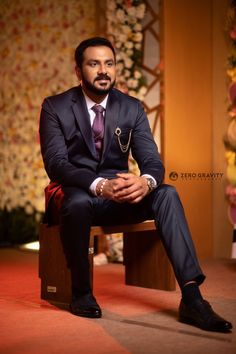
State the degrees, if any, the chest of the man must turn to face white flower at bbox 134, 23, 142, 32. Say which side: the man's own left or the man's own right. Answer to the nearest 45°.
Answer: approximately 135° to the man's own left

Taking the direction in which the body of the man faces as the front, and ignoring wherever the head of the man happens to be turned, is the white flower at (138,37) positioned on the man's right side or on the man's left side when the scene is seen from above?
on the man's left side

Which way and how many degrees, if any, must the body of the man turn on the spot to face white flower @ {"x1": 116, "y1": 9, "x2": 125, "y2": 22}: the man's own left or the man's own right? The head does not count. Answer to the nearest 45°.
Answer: approximately 135° to the man's own left

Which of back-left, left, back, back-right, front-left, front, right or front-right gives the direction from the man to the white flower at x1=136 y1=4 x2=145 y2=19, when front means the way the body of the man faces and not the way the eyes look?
back-left

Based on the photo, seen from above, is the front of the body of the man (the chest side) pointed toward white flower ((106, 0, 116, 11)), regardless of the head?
no

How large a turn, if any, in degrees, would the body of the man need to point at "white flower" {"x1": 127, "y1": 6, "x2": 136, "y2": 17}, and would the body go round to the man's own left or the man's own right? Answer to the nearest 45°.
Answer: approximately 135° to the man's own left

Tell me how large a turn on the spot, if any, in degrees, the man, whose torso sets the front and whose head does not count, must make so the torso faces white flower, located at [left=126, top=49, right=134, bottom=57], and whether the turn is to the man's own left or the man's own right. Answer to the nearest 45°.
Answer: approximately 135° to the man's own left

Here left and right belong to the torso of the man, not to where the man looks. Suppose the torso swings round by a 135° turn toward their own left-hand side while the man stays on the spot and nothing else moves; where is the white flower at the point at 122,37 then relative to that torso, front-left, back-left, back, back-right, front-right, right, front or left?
front

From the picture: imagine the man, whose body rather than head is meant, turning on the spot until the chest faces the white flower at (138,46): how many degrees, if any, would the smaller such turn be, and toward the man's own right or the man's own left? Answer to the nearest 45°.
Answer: approximately 135° to the man's own left

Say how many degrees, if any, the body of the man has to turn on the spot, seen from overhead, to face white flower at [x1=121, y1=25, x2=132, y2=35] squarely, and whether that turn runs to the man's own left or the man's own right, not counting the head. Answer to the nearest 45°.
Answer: approximately 135° to the man's own left

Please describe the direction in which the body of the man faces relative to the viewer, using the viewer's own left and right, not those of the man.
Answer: facing the viewer and to the right of the viewer
